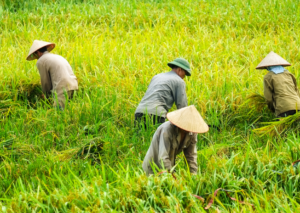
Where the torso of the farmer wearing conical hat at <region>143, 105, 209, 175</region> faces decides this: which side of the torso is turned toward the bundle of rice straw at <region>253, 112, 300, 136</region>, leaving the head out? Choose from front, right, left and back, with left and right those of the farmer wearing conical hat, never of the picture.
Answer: left

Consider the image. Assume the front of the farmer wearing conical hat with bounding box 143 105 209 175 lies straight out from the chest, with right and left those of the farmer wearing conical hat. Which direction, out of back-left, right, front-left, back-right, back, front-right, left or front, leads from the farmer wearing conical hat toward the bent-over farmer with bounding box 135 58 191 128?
back-left

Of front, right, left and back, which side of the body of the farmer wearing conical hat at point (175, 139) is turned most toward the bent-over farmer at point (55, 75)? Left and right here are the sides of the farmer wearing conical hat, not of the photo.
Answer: back

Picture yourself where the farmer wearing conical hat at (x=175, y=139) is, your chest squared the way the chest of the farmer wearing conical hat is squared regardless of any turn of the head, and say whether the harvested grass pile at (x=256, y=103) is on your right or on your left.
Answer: on your left

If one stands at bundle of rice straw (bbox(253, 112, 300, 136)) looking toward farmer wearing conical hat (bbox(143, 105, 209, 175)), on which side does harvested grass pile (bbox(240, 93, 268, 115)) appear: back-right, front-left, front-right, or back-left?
back-right
